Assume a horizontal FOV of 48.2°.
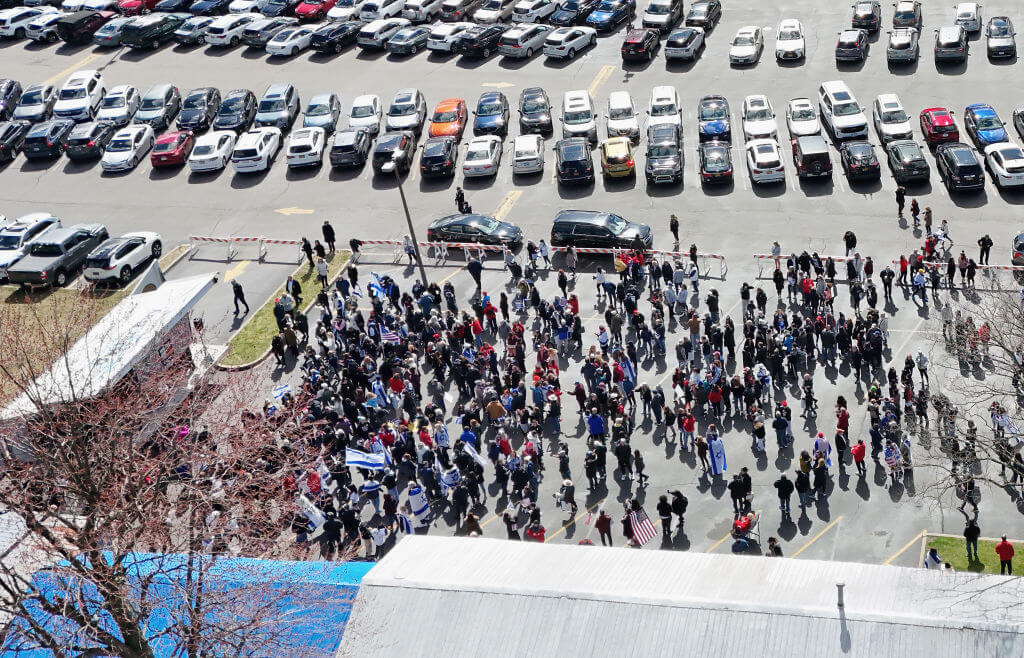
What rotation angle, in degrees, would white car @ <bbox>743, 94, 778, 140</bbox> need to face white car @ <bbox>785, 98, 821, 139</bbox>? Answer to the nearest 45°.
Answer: approximately 90° to its left

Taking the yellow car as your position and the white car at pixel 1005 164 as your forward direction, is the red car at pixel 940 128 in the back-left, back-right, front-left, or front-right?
front-left

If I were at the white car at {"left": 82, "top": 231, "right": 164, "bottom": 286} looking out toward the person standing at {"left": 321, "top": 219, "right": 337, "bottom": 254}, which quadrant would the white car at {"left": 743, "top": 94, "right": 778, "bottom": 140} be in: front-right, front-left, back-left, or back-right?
front-left

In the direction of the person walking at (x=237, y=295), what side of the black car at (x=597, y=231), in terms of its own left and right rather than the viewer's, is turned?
back

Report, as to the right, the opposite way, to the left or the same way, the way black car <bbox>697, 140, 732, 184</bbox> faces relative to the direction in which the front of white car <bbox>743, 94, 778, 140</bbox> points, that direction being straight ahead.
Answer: the opposite way

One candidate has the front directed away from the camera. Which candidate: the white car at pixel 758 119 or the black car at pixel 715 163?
the black car

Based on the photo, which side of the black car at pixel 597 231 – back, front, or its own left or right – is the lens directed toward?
right

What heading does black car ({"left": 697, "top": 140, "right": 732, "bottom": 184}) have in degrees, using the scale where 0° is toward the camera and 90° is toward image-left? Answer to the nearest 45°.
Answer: approximately 180°

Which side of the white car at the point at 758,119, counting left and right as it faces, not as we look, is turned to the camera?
front

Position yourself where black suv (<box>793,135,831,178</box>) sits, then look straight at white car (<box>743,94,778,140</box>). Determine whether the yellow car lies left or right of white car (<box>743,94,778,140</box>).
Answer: left

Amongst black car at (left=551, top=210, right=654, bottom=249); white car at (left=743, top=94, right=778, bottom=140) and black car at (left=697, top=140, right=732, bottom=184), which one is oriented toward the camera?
the white car

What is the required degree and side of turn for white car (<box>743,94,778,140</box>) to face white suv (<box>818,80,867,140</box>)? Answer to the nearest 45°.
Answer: approximately 90° to its left

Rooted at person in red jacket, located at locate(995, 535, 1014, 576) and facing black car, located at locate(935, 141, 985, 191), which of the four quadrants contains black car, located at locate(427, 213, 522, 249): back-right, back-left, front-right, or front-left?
front-left

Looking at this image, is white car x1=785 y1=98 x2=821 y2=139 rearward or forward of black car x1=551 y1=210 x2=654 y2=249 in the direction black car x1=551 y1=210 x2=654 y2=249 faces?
forward

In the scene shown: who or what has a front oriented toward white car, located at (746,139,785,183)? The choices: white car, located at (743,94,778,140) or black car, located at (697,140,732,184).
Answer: white car, located at (743,94,778,140)

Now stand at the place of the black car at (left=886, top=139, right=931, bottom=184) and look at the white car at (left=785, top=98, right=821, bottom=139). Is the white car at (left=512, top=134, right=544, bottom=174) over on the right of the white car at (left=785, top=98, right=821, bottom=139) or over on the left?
left
